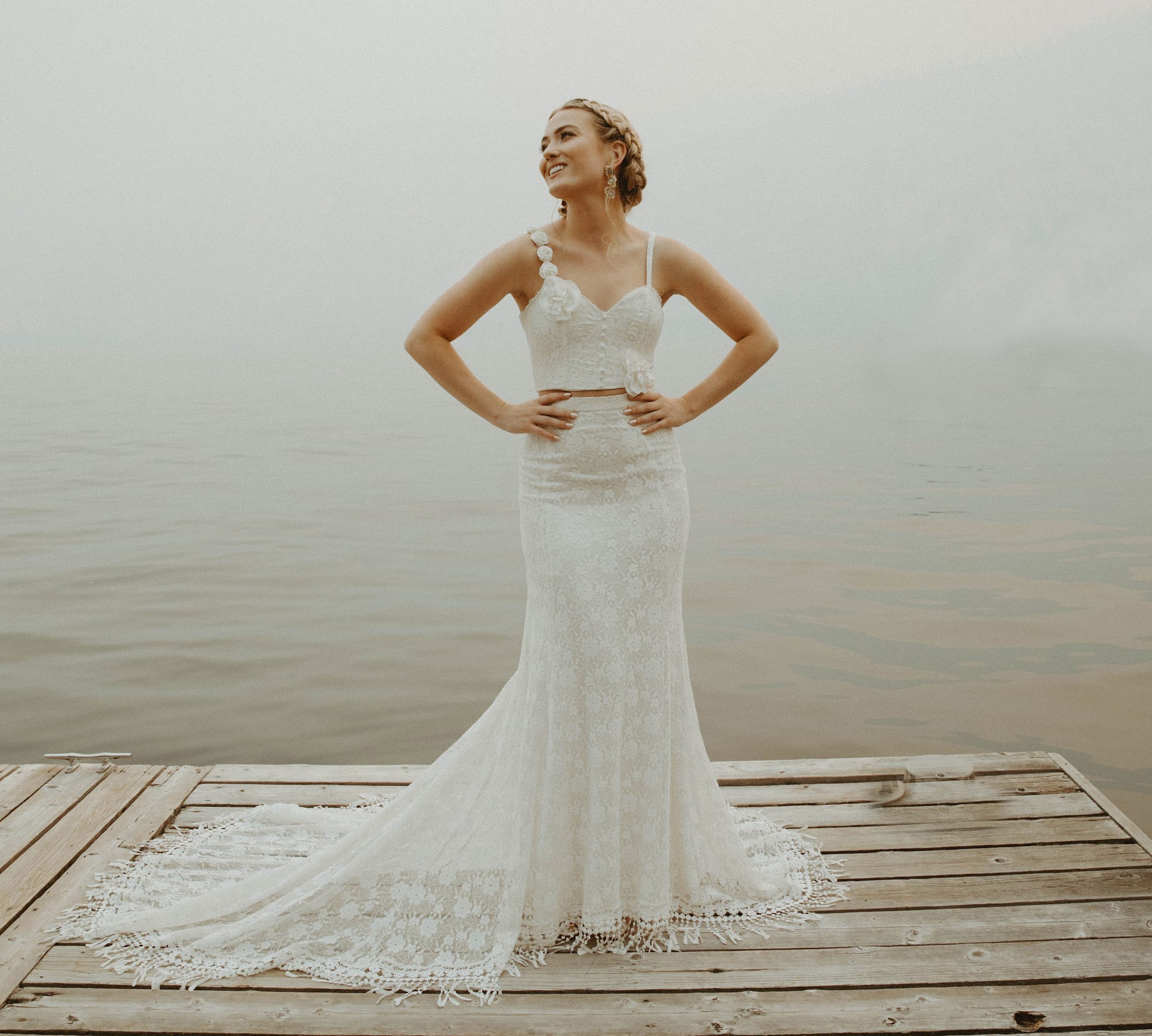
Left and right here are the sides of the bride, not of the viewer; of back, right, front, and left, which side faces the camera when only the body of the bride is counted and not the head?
front

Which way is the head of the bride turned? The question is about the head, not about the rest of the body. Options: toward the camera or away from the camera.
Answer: toward the camera
